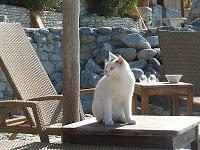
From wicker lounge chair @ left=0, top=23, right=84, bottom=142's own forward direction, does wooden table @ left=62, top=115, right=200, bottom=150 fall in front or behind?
in front

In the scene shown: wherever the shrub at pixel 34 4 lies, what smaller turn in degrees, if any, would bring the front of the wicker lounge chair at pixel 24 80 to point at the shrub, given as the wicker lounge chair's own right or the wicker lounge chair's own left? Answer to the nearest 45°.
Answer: approximately 135° to the wicker lounge chair's own left

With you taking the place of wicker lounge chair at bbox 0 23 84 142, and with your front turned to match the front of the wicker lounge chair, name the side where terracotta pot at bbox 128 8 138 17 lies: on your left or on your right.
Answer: on your left

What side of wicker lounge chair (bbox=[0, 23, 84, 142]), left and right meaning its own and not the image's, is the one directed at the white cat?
front

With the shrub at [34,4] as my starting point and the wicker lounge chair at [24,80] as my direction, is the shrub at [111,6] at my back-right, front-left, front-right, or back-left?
back-left

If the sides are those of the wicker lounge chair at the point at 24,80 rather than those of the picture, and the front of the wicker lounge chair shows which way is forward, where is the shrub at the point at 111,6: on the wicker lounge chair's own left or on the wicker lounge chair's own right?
on the wicker lounge chair's own left

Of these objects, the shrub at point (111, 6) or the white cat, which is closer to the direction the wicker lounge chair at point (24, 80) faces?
the white cat

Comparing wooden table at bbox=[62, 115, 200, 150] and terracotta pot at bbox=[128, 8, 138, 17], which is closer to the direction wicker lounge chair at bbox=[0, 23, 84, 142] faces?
the wooden table

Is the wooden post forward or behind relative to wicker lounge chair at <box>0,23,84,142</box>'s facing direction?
forward
